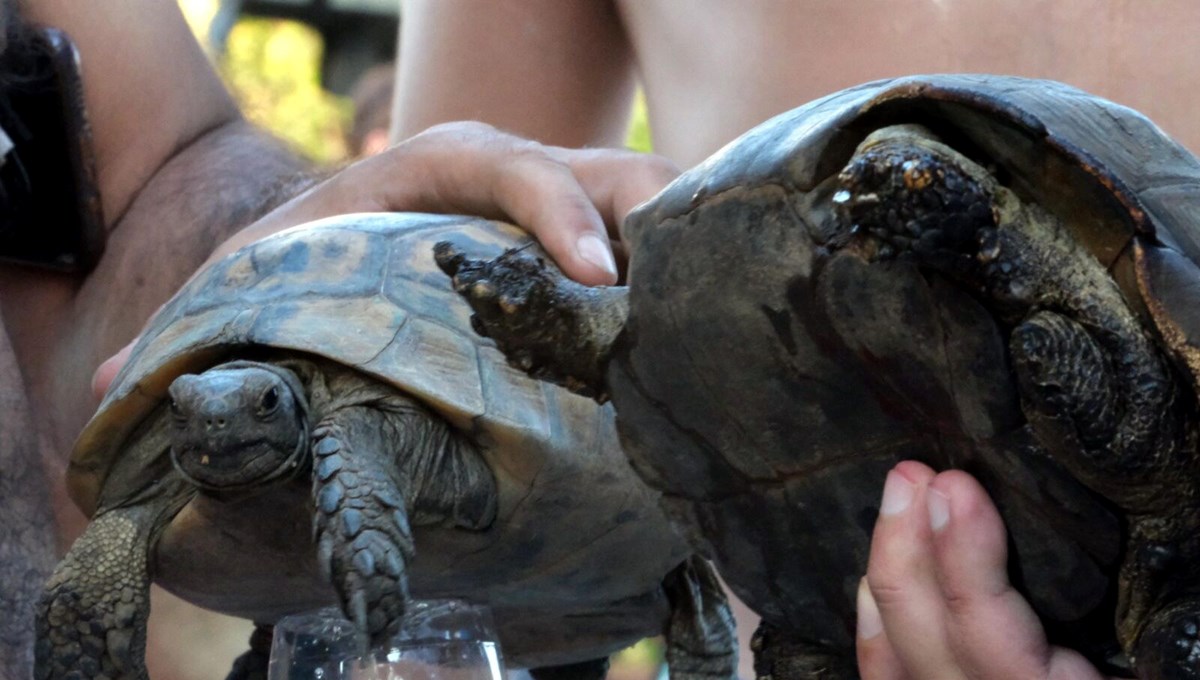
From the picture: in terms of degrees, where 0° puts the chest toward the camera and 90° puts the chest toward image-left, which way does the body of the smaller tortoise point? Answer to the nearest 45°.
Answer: approximately 45°

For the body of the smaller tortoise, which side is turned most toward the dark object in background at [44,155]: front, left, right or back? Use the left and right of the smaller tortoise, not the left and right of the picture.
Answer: right
